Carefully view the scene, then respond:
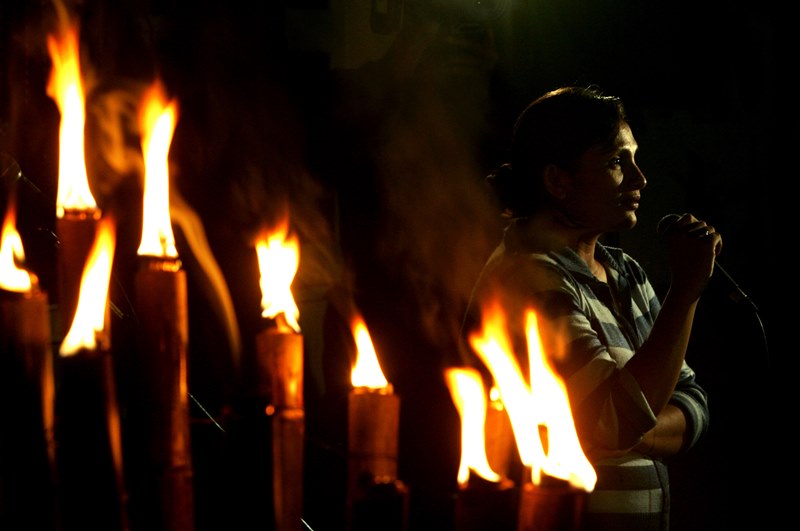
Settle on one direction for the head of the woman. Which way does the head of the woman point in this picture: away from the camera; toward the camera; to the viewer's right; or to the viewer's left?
to the viewer's right

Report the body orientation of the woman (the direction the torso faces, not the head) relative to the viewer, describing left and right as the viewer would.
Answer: facing the viewer and to the right of the viewer

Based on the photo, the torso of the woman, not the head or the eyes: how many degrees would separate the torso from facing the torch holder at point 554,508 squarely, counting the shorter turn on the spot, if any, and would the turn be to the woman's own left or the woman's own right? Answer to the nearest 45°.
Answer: approximately 45° to the woman's own right

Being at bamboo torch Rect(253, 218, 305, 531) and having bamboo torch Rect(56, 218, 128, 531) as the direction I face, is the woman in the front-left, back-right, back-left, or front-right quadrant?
back-right

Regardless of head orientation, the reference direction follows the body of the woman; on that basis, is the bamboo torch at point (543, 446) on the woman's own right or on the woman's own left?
on the woman's own right

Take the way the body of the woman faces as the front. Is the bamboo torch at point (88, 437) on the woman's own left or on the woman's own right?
on the woman's own right

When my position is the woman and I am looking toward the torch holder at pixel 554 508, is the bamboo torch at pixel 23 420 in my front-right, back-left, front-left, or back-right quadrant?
front-right
